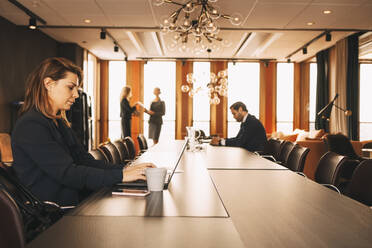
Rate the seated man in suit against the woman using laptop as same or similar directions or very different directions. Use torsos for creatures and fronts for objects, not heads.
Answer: very different directions

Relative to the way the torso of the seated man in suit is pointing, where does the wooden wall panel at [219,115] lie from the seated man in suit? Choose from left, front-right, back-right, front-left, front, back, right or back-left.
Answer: right

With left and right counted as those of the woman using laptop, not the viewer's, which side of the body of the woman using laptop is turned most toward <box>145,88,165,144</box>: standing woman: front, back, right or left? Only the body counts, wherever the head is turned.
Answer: left

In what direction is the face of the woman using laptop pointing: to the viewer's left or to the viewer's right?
to the viewer's right

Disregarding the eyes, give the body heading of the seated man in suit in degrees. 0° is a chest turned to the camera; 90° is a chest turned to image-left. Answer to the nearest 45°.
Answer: approximately 90°

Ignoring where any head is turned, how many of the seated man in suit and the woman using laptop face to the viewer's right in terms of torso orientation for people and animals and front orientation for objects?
1

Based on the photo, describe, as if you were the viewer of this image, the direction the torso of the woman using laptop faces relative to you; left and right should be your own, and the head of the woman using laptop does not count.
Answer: facing to the right of the viewer

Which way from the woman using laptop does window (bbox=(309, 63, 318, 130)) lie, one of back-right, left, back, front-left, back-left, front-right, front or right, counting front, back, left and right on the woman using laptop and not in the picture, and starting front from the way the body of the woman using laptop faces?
front-left

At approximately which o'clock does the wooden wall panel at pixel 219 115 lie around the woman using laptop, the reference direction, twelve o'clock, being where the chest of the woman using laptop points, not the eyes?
The wooden wall panel is roughly at 10 o'clock from the woman using laptop.

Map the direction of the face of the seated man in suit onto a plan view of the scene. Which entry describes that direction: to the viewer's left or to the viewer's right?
to the viewer's left
